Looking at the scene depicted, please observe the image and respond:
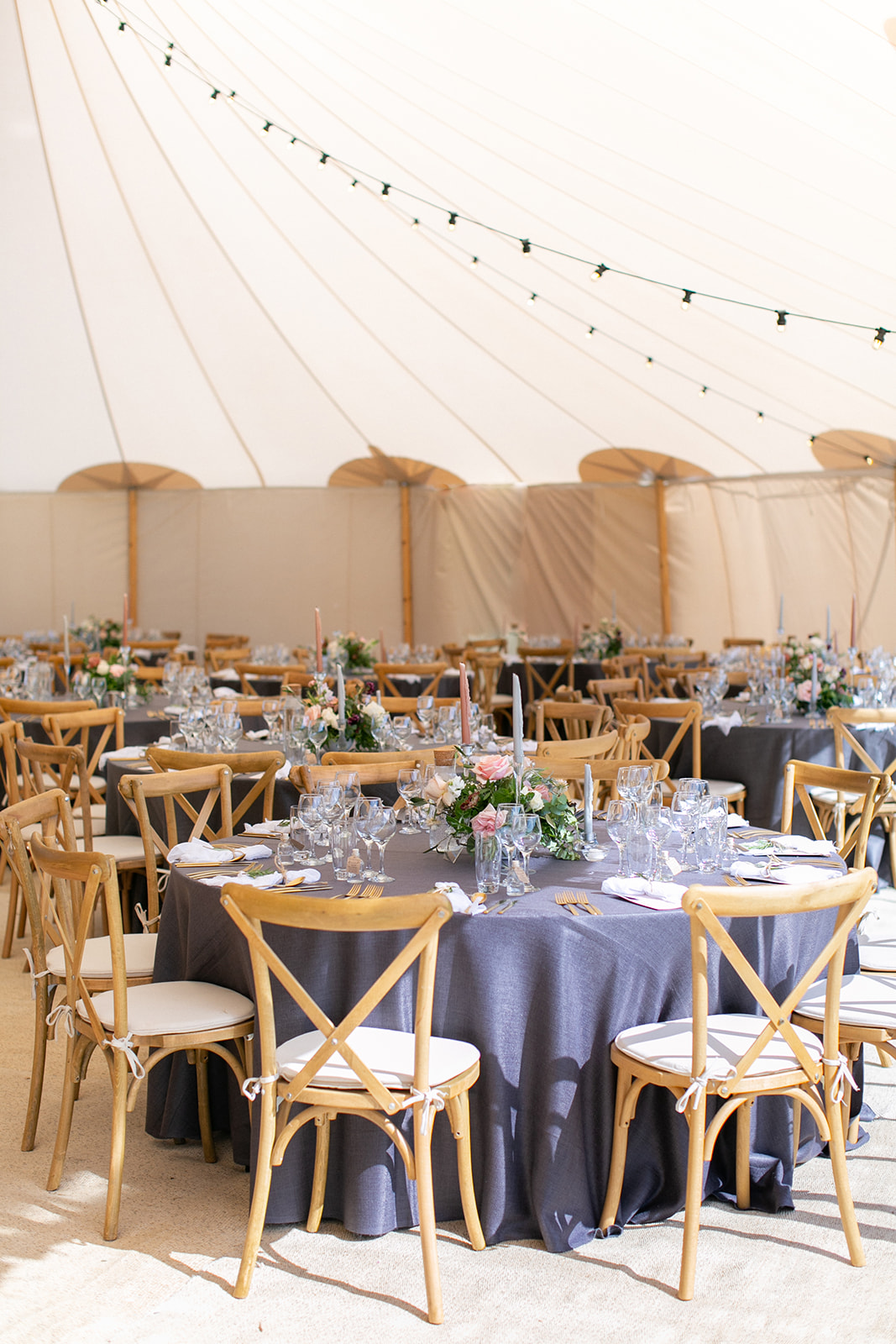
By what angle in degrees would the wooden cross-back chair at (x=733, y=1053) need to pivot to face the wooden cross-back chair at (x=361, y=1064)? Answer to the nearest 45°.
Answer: approximately 45° to its left

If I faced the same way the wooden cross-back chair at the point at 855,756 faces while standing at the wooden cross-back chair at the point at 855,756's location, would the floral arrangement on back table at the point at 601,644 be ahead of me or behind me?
ahead

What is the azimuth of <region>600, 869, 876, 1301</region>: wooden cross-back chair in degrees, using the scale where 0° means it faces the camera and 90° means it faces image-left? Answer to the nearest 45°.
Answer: approximately 135°

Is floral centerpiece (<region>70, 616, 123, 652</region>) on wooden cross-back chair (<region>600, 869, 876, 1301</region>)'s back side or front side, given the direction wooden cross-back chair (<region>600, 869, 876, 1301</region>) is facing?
on the front side

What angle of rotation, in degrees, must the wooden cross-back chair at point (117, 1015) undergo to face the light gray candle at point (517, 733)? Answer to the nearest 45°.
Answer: approximately 45° to its right

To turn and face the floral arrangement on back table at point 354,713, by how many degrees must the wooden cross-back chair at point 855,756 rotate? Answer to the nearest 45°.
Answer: approximately 90° to its left

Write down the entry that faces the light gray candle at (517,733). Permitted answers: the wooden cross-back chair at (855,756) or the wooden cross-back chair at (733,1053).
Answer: the wooden cross-back chair at (733,1053)

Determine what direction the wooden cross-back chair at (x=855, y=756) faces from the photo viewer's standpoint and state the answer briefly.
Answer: facing away from the viewer and to the left of the viewer

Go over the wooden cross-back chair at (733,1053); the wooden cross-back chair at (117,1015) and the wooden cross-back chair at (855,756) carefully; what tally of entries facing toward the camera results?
0

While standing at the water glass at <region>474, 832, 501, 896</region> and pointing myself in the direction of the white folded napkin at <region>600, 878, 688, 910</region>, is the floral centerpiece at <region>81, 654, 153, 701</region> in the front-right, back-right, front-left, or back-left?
back-left

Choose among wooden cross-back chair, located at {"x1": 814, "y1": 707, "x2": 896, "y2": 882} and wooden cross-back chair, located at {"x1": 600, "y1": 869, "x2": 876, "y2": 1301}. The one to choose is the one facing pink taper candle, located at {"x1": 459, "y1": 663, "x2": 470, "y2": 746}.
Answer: wooden cross-back chair, located at {"x1": 600, "y1": 869, "x2": 876, "y2": 1301}

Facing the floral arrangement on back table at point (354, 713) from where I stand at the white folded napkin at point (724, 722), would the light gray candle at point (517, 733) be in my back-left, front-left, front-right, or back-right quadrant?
front-left

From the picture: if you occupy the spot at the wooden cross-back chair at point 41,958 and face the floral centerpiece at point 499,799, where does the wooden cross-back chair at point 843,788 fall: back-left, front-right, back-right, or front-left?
front-left

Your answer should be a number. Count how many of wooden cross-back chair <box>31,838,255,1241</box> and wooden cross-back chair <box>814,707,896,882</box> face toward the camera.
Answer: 0

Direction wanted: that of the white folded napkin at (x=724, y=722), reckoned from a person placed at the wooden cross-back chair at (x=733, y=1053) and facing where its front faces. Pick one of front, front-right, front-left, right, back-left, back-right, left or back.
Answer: front-right
